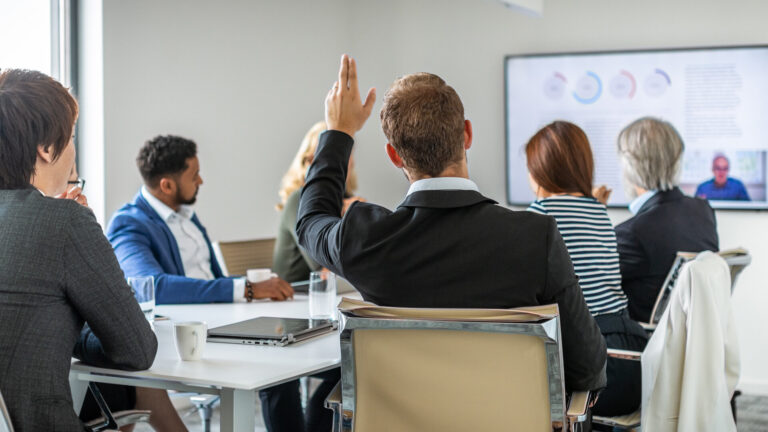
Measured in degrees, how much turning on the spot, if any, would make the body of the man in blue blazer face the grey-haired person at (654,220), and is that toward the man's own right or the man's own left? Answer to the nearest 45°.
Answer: approximately 45° to the man's own left

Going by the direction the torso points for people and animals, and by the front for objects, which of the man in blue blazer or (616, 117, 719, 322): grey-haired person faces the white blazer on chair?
the man in blue blazer

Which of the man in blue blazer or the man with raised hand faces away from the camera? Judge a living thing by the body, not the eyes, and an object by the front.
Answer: the man with raised hand

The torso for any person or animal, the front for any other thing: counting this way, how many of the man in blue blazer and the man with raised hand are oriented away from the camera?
1

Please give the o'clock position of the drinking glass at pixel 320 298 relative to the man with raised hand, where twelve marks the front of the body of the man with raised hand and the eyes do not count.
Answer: The drinking glass is roughly at 11 o'clock from the man with raised hand.

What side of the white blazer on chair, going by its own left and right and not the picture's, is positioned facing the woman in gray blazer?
left

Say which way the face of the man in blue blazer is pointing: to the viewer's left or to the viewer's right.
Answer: to the viewer's right

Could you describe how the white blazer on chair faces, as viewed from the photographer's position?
facing away from the viewer and to the left of the viewer

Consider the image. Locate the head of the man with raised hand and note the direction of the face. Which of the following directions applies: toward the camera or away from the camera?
away from the camera

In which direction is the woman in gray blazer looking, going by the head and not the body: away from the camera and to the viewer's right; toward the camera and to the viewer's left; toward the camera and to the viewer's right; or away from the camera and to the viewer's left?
away from the camera and to the viewer's right

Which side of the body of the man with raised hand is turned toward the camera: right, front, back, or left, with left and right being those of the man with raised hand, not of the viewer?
back

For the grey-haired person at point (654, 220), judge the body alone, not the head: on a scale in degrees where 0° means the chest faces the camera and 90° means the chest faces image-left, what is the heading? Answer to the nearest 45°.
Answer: approximately 135°
